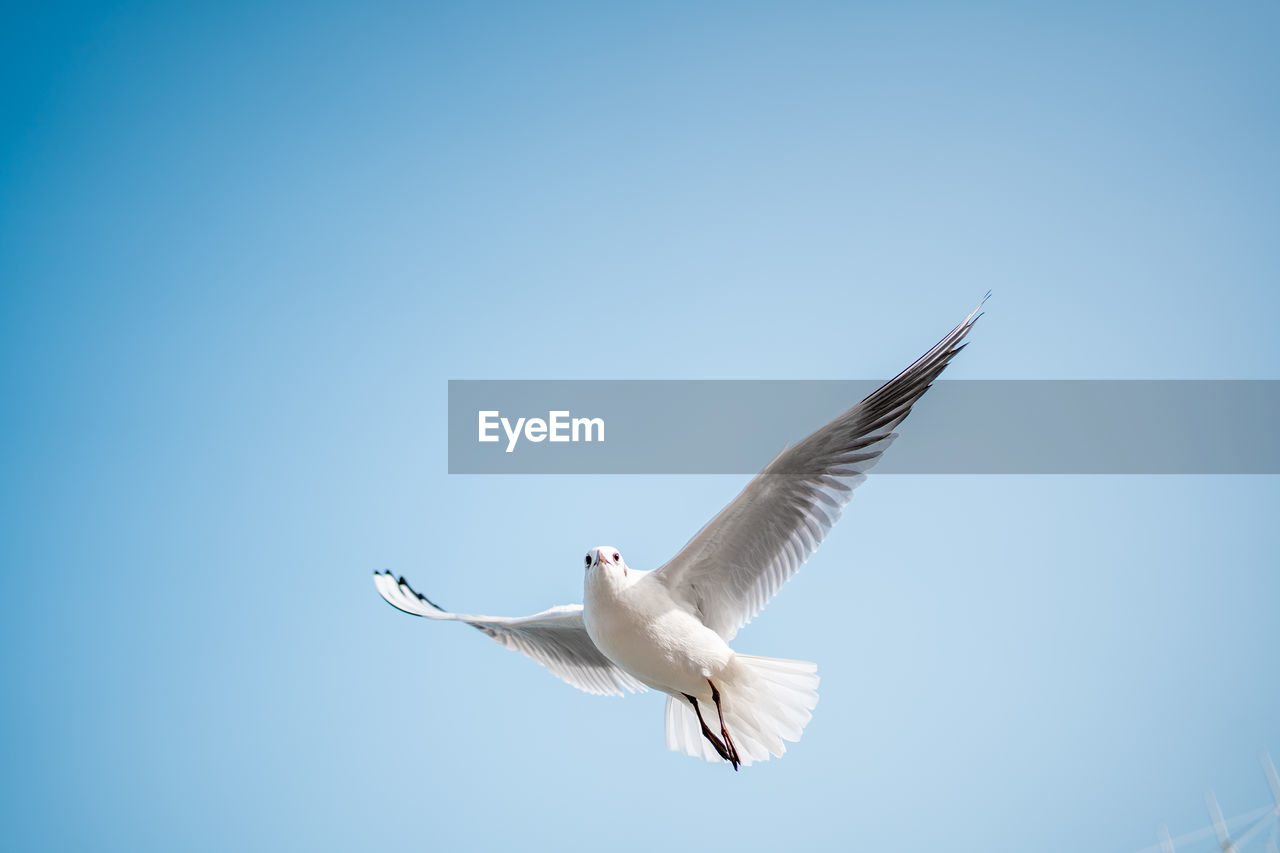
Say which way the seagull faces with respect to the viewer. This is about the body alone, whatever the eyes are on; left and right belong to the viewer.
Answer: facing the viewer and to the left of the viewer
